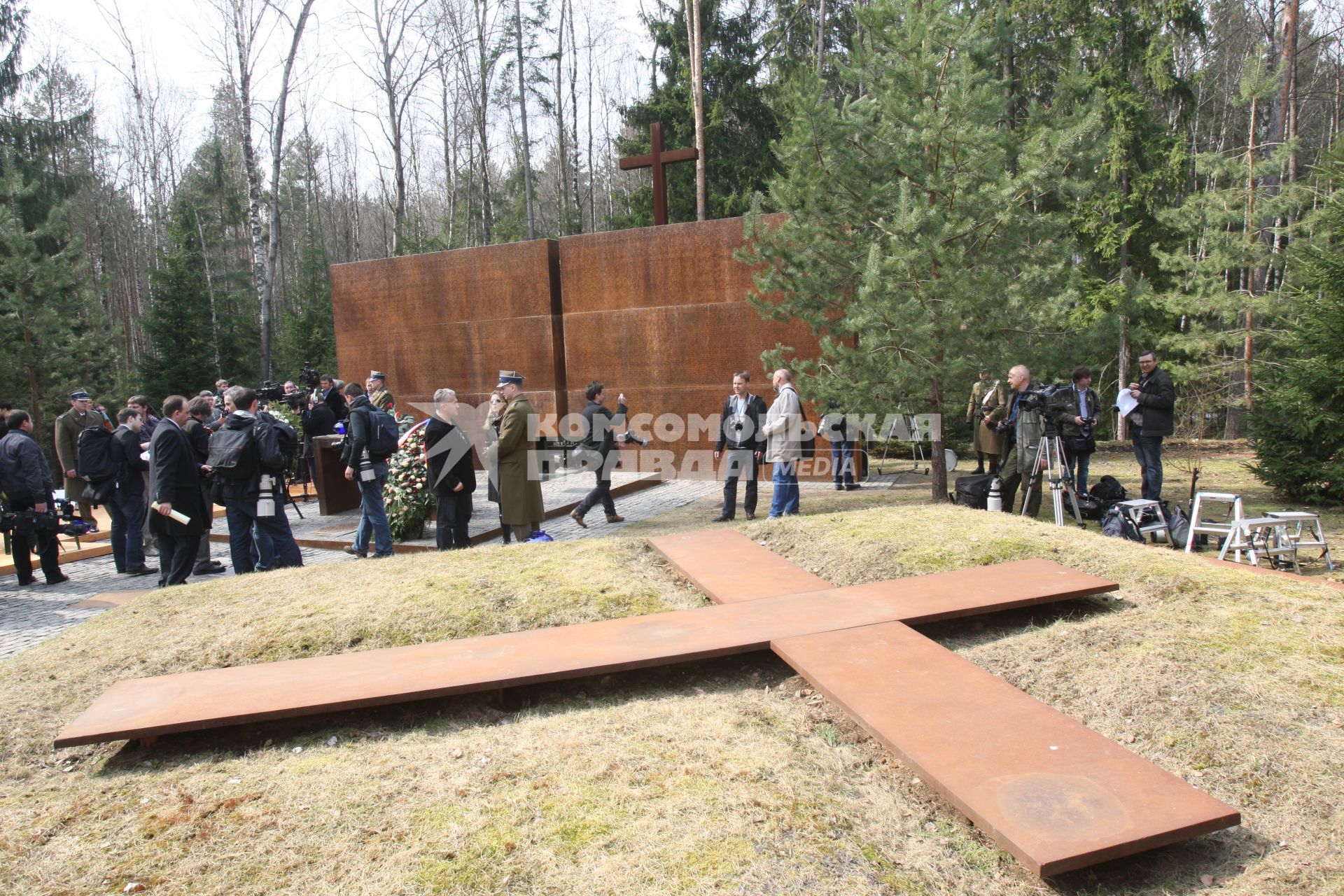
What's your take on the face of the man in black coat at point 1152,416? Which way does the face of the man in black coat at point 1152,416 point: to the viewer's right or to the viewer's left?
to the viewer's left

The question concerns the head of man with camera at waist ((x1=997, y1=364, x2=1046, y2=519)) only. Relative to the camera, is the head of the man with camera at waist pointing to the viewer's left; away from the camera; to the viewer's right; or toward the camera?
to the viewer's left

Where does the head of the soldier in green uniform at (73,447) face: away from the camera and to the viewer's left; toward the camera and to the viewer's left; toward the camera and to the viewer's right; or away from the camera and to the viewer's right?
toward the camera and to the viewer's right

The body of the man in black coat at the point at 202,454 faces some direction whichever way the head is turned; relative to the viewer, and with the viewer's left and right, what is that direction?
facing to the right of the viewer

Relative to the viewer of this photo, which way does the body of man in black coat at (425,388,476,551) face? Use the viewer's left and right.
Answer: facing the viewer and to the right of the viewer

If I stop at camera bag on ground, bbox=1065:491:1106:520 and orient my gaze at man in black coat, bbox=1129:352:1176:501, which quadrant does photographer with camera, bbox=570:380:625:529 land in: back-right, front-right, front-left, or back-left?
back-left

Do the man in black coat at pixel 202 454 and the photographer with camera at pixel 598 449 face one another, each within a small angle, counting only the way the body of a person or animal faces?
no

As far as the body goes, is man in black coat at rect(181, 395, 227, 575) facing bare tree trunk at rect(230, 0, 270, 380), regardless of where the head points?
no

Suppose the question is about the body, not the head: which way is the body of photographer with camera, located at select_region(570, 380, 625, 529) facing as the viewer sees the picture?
to the viewer's right

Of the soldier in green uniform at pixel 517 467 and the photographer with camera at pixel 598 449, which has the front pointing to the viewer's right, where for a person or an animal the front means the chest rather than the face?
the photographer with camera

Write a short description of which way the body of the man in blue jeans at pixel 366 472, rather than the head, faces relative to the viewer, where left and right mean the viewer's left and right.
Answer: facing to the left of the viewer

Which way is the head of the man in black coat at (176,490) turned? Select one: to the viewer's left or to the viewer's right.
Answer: to the viewer's right
